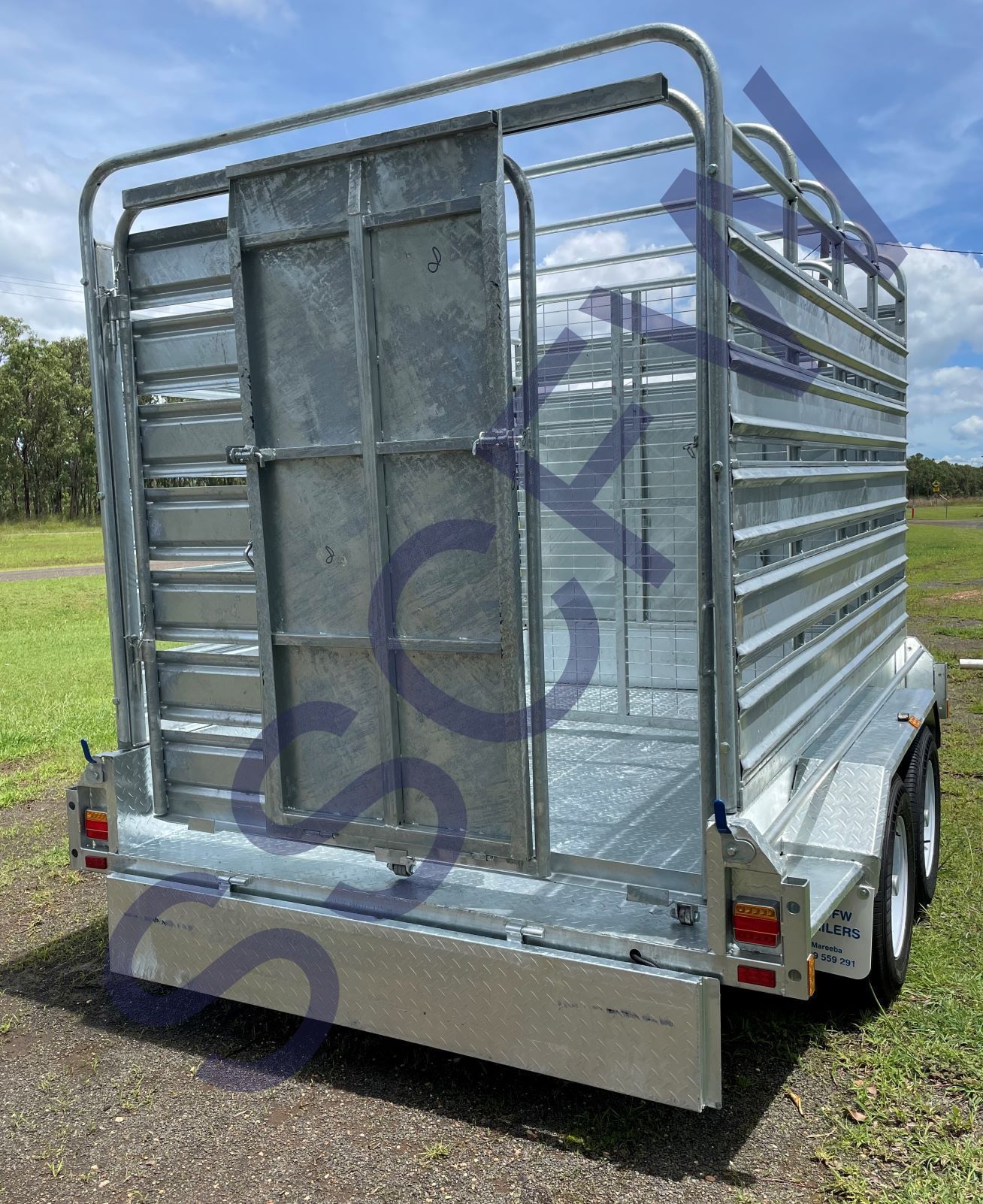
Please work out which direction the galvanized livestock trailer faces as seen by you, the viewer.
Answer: facing away from the viewer and to the right of the viewer
